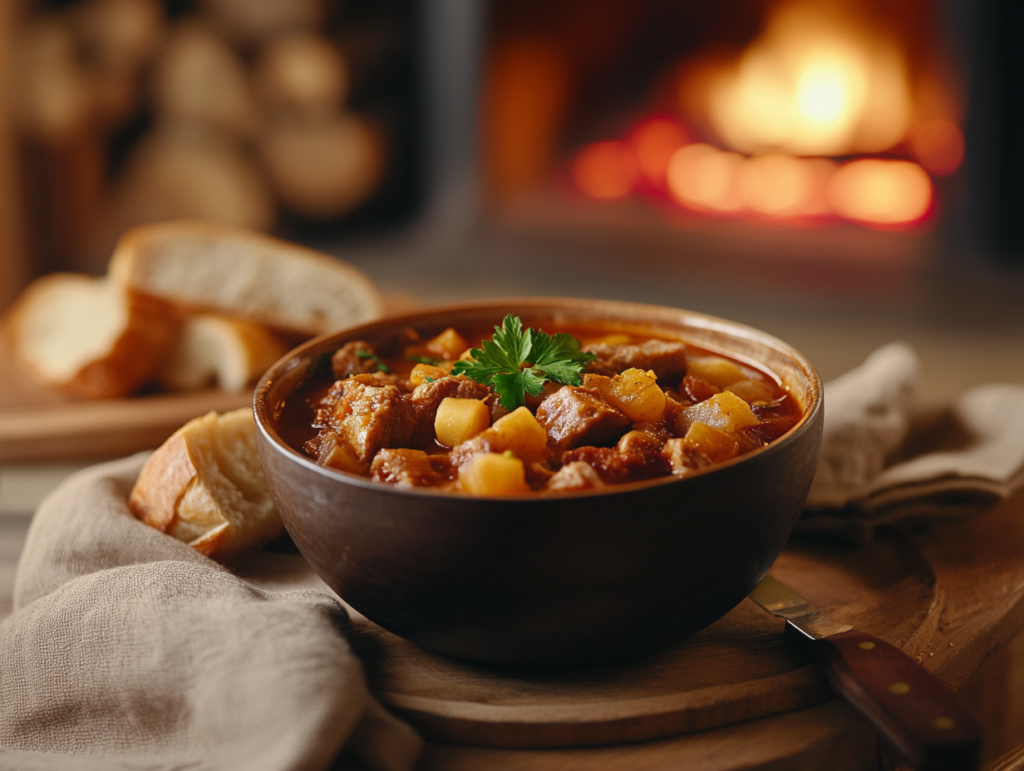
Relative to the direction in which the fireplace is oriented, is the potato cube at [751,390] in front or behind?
in front

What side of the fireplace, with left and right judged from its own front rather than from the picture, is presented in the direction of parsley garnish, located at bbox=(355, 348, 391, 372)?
front

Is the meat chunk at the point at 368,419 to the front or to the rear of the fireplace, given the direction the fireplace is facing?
to the front

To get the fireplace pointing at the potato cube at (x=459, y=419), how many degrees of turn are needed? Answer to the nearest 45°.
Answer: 0° — it already faces it

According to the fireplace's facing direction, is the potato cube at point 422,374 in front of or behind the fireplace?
in front

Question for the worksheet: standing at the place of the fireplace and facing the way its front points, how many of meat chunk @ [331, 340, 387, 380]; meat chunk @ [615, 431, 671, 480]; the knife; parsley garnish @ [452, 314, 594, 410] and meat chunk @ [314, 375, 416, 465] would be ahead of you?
5

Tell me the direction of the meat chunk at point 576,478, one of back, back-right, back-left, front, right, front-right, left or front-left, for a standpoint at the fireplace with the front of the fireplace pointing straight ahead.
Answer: front

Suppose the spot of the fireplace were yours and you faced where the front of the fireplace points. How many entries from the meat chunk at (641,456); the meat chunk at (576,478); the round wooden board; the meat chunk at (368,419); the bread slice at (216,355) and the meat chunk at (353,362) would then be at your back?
0

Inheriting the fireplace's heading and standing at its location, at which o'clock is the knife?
The knife is roughly at 12 o'clock from the fireplace.

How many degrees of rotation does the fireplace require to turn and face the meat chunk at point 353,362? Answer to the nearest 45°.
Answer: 0° — it already faces it

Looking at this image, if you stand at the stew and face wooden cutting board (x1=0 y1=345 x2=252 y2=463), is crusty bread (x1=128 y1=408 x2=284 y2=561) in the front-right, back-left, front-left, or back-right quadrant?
front-left

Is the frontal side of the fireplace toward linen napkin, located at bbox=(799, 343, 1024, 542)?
yes

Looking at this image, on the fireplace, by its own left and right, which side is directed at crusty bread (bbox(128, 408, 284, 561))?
front

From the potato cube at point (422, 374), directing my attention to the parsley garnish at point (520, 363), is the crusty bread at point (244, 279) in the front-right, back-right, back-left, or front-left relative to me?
back-left

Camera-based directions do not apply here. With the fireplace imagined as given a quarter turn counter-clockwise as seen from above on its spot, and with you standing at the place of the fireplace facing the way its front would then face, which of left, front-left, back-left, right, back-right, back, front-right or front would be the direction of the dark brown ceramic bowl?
right

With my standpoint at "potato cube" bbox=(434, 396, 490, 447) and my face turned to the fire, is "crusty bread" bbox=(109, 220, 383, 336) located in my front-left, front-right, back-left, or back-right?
front-left

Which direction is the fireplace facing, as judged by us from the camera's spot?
facing the viewer
